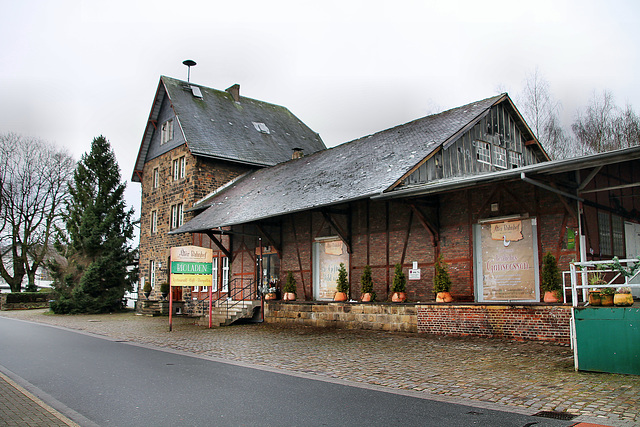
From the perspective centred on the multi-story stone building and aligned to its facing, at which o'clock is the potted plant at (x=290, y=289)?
The potted plant is roughly at 10 o'clock from the multi-story stone building.

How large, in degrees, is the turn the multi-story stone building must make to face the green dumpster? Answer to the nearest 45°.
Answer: approximately 45° to its left

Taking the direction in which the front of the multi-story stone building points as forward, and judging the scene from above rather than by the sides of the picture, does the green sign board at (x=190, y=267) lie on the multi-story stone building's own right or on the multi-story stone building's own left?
on the multi-story stone building's own left

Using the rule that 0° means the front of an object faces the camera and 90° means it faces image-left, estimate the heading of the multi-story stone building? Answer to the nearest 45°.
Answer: approximately 45°

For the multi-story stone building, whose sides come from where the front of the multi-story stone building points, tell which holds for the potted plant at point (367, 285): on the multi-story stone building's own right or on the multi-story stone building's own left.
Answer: on the multi-story stone building's own left
